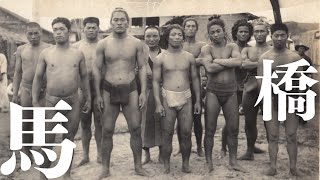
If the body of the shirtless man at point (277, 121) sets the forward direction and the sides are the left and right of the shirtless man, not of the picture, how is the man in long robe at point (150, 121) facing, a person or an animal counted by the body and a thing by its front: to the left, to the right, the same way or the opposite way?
the same way

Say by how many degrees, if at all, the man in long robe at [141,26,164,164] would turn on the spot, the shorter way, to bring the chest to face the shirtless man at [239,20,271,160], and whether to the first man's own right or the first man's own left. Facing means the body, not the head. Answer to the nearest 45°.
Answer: approximately 90° to the first man's own left

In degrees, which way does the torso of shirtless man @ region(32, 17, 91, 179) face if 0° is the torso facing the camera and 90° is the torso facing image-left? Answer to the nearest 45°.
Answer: approximately 0°

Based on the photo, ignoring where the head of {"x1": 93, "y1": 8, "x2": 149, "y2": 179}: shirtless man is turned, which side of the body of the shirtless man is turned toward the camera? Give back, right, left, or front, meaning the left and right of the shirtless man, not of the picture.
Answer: front

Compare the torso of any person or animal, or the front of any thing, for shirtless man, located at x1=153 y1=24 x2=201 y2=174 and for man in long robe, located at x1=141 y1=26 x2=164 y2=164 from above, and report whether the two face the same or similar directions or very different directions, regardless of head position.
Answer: same or similar directions

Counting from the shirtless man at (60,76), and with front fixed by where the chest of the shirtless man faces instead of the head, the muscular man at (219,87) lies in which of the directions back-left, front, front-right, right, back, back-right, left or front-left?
left

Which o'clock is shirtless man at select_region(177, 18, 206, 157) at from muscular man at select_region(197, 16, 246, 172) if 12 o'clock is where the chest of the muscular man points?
The shirtless man is roughly at 5 o'clock from the muscular man.

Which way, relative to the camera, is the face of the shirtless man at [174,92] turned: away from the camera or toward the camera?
toward the camera

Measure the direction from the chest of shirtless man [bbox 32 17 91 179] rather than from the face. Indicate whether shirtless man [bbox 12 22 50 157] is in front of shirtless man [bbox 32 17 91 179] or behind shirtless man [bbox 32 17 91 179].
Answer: behind

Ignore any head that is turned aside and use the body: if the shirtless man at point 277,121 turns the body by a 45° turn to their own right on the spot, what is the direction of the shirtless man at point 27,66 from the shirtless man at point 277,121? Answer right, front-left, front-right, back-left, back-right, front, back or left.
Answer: front-right

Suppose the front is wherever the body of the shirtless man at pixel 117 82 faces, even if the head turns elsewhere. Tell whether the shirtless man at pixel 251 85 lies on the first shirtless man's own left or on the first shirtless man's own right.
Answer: on the first shirtless man's own left

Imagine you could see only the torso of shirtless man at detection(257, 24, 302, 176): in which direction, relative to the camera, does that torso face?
toward the camera

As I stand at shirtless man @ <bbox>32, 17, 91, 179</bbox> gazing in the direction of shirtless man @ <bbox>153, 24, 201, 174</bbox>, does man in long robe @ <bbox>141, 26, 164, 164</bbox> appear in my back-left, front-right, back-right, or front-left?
front-left

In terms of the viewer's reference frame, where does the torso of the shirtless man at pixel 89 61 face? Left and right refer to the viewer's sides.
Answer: facing the viewer

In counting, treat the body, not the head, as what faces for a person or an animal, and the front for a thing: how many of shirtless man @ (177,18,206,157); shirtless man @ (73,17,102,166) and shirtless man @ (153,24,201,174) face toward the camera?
3

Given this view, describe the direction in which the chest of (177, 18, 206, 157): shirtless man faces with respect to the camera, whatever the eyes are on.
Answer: toward the camera

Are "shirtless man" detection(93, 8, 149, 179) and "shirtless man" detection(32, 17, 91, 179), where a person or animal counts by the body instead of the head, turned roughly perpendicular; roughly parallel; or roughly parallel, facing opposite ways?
roughly parallel
